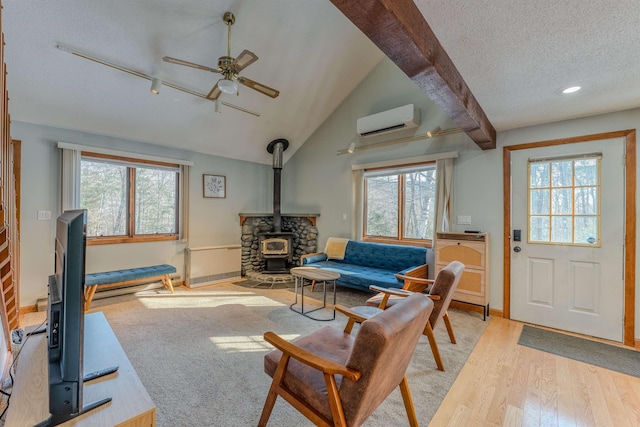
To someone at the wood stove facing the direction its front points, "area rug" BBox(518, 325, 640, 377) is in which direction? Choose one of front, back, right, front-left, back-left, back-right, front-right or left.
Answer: front-left

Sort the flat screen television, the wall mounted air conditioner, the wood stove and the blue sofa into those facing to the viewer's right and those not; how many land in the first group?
1

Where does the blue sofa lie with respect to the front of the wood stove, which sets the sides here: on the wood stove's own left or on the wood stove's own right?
on the wood stove's own left

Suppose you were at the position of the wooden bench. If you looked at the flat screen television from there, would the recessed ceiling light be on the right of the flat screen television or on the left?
left

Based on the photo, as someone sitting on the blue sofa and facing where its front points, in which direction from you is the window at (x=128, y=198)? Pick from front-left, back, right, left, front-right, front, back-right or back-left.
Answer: front-right

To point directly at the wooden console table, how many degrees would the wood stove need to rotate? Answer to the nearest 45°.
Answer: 0° — it already faces it

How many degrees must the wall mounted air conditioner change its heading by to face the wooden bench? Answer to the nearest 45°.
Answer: approximately 45° to its right

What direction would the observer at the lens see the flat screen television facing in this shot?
facing to the right of the viewer

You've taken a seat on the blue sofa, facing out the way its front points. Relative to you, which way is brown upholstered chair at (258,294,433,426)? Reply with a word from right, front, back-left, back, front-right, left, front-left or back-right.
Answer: front-left

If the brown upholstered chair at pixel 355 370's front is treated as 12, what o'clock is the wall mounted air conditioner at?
The wall mounted air conditioner is roughly at 2 o'clock from the brown upholstered chair.

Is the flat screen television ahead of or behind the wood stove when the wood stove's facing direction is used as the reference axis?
ahead

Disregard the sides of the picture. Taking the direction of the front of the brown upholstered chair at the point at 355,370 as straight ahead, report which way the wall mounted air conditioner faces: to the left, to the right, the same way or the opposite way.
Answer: to the left

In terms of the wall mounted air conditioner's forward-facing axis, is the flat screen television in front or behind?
in front

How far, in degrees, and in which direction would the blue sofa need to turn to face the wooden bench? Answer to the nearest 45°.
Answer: approximately 45° to its right

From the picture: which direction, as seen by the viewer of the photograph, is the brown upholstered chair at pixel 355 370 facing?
facing away from the viewer and to the left of the viewer

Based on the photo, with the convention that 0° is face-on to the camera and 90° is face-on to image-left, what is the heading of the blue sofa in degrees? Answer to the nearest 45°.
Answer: approximately 45°
